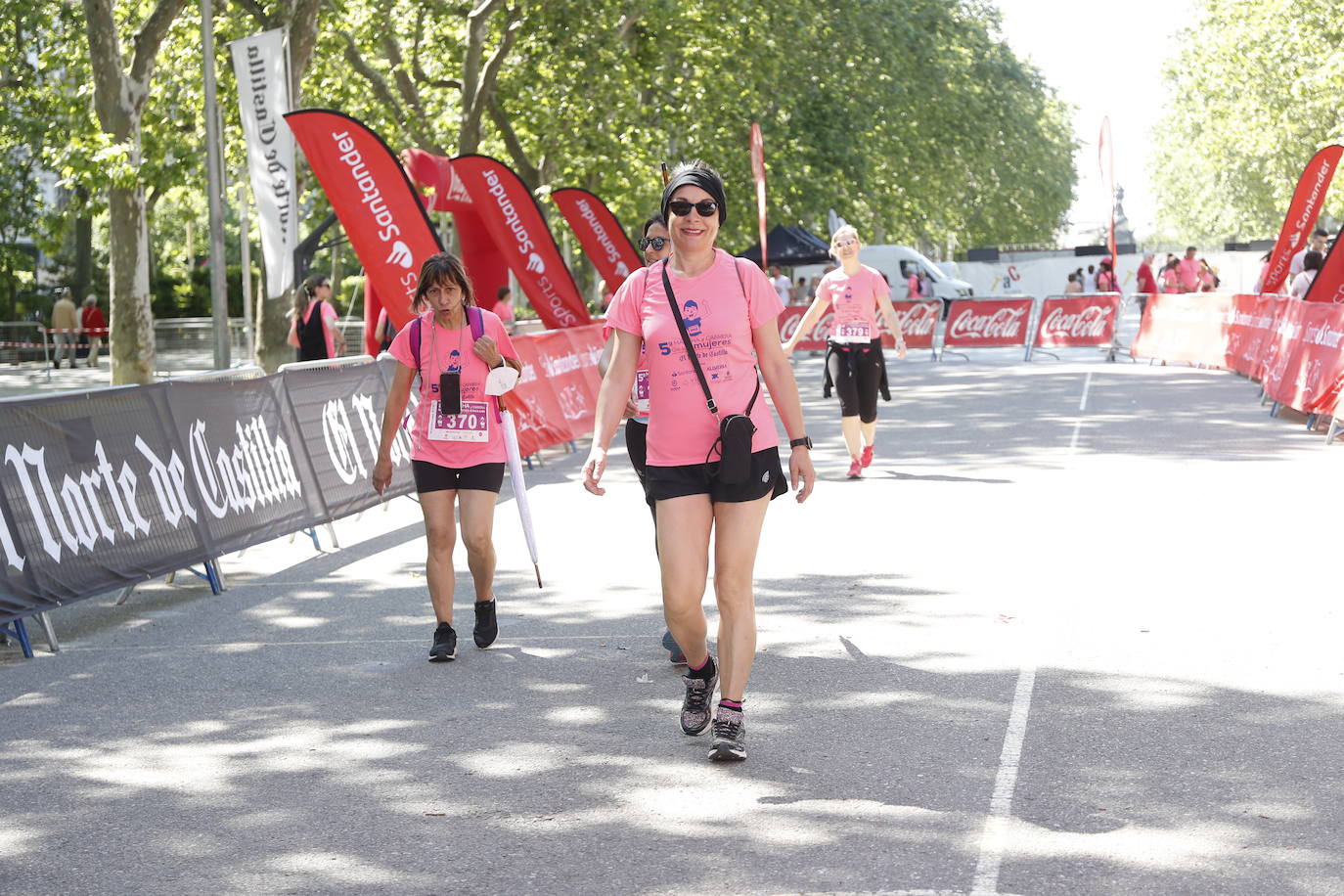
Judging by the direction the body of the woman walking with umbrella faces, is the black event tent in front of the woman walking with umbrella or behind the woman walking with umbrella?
behind

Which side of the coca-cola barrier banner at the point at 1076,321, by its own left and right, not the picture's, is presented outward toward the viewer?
front

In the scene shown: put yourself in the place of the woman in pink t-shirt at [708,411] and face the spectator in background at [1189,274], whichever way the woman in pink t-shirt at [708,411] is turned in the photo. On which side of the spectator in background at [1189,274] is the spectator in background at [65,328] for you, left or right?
left

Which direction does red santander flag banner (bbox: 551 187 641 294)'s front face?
toward the camera

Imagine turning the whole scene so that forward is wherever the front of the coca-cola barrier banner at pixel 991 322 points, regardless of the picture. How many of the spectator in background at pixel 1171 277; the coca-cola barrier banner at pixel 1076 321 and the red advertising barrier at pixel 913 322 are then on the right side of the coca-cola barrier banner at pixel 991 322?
1

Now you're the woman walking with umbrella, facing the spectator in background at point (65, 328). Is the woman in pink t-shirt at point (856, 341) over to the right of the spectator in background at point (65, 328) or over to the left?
right

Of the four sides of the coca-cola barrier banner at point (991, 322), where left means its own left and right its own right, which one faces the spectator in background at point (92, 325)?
right

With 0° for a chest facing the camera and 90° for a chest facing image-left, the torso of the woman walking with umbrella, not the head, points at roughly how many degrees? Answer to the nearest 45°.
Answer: approximately 0°

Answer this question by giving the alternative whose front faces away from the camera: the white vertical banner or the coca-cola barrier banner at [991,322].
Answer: the white vertical banner
